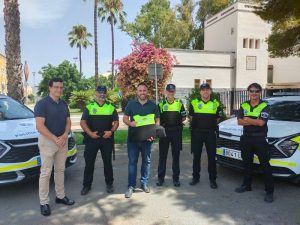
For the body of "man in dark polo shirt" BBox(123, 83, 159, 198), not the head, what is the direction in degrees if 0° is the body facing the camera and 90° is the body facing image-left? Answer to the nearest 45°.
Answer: approximately 0°

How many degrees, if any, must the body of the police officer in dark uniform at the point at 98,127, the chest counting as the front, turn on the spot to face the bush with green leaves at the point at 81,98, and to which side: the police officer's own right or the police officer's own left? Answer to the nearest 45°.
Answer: approximately 180°

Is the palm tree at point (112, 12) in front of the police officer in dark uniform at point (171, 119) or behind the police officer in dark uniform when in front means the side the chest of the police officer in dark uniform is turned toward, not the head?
behind

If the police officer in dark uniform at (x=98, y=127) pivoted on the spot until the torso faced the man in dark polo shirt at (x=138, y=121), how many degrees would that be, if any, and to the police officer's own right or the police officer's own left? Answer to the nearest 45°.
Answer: approximately 90° to the police officer's own left

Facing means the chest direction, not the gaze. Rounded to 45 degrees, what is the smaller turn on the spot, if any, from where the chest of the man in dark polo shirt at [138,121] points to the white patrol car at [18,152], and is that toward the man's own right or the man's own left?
approximately 90° to the man's own right

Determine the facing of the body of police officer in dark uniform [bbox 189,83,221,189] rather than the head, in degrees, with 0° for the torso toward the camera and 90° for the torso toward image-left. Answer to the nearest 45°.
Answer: approximately 0°

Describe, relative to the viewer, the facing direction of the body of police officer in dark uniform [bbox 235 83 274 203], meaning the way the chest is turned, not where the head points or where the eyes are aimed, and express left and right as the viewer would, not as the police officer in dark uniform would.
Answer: facing the viewer and to the left of the viewer

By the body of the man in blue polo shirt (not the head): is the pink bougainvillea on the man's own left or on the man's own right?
on the man's own left

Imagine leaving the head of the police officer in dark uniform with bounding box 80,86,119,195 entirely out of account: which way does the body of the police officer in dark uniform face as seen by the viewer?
toward the camera

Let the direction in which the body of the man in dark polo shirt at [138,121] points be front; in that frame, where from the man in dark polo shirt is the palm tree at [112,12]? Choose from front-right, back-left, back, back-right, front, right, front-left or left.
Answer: back

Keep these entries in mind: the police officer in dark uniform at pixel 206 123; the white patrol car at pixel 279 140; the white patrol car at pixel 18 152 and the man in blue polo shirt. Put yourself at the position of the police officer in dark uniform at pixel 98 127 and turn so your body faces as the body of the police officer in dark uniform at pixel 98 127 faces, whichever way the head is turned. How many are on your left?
2

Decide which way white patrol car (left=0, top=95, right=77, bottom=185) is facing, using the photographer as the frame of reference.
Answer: facing the viewer and to the right of the viewer
